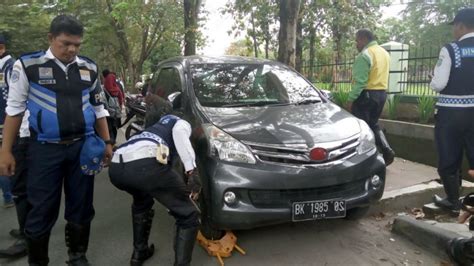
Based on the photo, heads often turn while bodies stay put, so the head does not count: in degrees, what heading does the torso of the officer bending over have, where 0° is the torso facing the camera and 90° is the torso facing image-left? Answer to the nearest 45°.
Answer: approximately 225°

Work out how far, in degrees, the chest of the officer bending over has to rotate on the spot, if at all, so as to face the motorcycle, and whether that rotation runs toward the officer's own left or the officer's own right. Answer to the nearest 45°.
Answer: approximately 45° to the officer's own left

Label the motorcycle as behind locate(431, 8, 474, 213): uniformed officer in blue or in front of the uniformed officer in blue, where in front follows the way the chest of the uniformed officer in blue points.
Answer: in front

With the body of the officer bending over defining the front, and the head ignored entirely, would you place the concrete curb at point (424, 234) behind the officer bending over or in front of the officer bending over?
in front

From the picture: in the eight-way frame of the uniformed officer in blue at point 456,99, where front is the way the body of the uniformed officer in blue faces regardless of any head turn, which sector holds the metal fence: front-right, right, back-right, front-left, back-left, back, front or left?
front-right

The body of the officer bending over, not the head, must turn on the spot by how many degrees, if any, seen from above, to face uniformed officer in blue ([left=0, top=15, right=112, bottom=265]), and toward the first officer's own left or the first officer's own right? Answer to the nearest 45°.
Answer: approximately 135° to the first officer's own left

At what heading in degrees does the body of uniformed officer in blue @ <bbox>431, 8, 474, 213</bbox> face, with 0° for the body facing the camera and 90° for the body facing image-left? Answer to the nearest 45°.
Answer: approximately 135°
